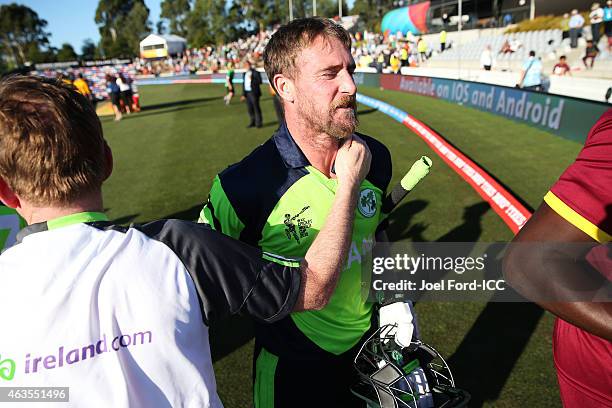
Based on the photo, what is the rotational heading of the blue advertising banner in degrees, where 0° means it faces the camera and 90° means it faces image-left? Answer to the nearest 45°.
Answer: approximately 45°

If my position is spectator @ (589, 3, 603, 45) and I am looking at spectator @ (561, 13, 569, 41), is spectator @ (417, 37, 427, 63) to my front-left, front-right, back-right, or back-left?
front-left

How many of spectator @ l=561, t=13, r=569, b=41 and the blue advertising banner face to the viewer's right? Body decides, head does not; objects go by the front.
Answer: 0

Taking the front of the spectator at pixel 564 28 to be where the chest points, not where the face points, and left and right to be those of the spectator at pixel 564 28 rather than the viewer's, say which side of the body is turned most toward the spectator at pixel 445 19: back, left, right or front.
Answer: right

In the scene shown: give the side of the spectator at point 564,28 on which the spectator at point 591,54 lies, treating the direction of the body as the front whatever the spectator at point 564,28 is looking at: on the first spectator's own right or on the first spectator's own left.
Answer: on the first spectator's own left

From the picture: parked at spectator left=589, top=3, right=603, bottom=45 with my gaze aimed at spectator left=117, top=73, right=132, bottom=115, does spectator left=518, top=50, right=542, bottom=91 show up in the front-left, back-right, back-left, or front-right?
front-left

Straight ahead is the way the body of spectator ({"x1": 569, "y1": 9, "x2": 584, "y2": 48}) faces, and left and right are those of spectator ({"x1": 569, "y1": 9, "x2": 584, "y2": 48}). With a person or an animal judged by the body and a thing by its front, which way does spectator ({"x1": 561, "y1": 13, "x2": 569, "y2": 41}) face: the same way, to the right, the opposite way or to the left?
the same way

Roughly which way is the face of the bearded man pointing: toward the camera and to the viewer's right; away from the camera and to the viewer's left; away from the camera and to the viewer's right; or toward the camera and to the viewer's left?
toward the camera and to the viewer's right

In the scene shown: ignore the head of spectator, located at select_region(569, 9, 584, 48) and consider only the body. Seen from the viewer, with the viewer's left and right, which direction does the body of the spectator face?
facing the viewer and to the left of the viewer

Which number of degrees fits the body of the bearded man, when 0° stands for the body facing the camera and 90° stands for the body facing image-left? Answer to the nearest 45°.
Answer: approximately 315°

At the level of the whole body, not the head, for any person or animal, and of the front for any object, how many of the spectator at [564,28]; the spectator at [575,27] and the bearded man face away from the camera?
0

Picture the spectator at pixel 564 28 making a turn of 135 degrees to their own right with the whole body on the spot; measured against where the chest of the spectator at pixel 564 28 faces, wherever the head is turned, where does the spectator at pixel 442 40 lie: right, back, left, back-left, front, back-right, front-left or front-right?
front-left

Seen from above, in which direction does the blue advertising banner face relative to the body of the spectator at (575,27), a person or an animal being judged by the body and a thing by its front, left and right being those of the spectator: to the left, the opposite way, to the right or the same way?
the same way

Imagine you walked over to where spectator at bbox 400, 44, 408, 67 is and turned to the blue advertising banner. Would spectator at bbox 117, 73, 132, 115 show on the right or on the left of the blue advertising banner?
right

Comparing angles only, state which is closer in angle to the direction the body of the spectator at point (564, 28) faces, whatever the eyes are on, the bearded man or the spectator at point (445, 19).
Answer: the bearded man

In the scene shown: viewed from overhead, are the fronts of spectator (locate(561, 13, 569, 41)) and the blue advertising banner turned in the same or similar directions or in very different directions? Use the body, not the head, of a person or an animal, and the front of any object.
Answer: same or similar directions
